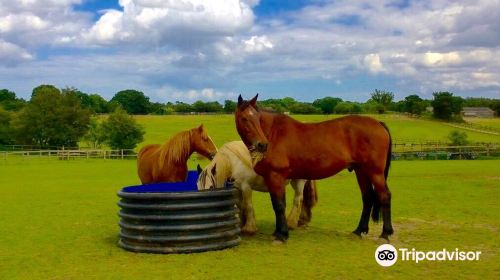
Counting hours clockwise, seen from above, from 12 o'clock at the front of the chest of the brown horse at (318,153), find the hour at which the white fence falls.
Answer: The white fence is roughly at 2 o'clock from the brown horse.

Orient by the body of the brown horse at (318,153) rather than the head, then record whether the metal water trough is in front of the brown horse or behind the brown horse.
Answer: in front

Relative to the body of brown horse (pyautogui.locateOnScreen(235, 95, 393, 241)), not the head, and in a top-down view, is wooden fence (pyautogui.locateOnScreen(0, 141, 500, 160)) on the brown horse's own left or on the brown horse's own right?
on the brown horse's own right

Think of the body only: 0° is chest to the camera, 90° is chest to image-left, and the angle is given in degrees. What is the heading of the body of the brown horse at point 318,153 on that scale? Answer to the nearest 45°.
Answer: approximately 90°

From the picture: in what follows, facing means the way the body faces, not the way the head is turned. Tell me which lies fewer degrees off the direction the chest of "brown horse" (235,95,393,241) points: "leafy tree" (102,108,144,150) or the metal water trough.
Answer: the metal water trough

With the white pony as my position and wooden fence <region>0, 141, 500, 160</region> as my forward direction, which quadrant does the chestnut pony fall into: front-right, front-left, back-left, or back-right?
front-left

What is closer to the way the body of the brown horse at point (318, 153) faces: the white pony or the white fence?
the white pony

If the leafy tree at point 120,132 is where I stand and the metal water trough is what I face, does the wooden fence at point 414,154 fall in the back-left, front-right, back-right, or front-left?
front-left

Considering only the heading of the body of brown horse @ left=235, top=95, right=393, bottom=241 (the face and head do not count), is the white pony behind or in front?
in front

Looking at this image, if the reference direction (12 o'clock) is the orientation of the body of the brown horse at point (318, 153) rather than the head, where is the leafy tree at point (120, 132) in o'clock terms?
The leafy tree is roughly at 2 o'clock from the brown horse.
